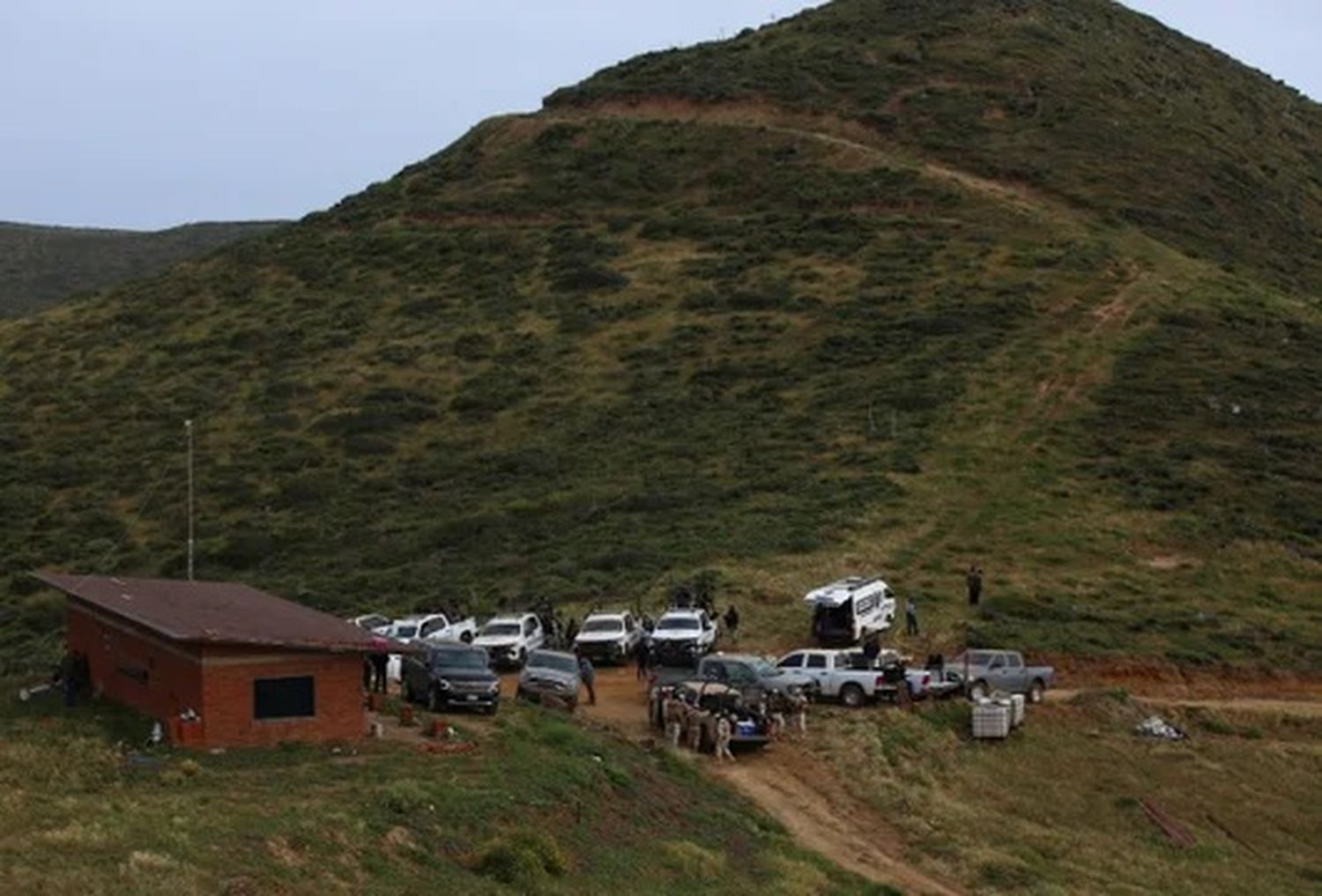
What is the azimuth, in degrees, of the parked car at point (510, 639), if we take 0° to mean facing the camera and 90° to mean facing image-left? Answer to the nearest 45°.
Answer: approximately 45°

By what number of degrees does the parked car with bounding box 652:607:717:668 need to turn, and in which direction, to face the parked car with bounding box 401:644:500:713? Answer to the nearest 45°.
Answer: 0° — it already faces it

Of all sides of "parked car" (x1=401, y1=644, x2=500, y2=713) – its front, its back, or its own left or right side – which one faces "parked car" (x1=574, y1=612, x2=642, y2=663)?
left

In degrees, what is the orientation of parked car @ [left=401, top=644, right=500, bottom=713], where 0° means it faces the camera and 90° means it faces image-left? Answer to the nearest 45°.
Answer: approximately 315°

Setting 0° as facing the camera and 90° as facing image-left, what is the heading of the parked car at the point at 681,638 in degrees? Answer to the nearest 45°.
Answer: approximately 45°

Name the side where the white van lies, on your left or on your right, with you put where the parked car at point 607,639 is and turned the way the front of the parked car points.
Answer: on your left

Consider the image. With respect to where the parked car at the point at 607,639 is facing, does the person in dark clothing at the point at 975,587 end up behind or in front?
behind
